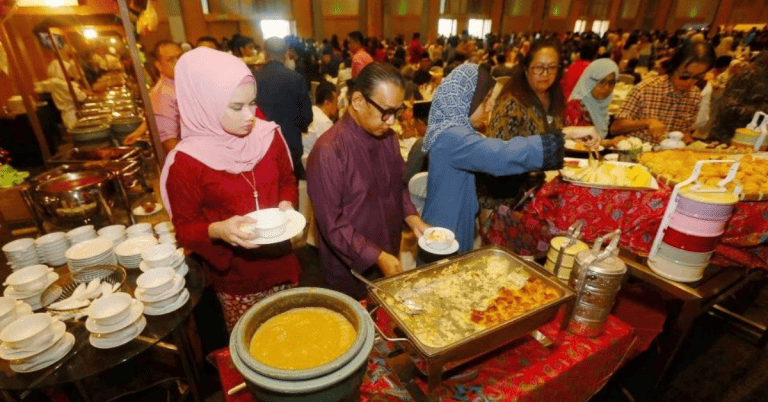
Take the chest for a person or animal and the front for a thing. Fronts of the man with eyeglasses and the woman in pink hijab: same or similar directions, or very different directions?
same or similar directions

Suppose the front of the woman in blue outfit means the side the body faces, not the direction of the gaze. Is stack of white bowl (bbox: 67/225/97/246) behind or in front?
behind

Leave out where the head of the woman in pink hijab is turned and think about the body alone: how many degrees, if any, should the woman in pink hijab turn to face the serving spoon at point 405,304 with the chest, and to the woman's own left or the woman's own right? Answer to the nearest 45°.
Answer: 0° — they already face it

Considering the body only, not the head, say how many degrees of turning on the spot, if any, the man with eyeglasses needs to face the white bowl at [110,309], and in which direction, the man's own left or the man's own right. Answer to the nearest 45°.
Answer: approximately 90° to the man's own right

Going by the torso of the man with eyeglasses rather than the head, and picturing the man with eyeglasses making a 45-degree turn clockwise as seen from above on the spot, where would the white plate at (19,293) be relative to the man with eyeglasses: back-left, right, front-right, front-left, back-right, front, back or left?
right

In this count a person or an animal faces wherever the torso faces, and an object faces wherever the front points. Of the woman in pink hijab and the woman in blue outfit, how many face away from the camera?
0

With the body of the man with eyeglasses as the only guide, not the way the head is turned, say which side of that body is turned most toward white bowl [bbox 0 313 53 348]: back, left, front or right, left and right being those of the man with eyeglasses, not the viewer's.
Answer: right

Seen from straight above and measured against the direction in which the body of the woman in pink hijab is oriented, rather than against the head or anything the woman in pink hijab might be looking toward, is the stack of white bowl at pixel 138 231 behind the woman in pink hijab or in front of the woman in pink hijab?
behind

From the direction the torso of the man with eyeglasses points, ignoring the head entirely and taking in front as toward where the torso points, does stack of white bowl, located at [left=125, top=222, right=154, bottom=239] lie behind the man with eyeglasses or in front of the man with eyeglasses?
behind

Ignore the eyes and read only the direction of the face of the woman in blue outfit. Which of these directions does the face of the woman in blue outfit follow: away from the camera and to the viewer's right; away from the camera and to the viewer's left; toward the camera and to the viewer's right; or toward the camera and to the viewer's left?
away from the camera and to the viewer's right

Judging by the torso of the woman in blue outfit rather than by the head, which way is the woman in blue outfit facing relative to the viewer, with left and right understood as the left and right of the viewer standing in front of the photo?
facing to the right of the viewer

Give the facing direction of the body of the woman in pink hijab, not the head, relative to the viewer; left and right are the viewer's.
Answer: facing the viewer and to the right of the viewer
